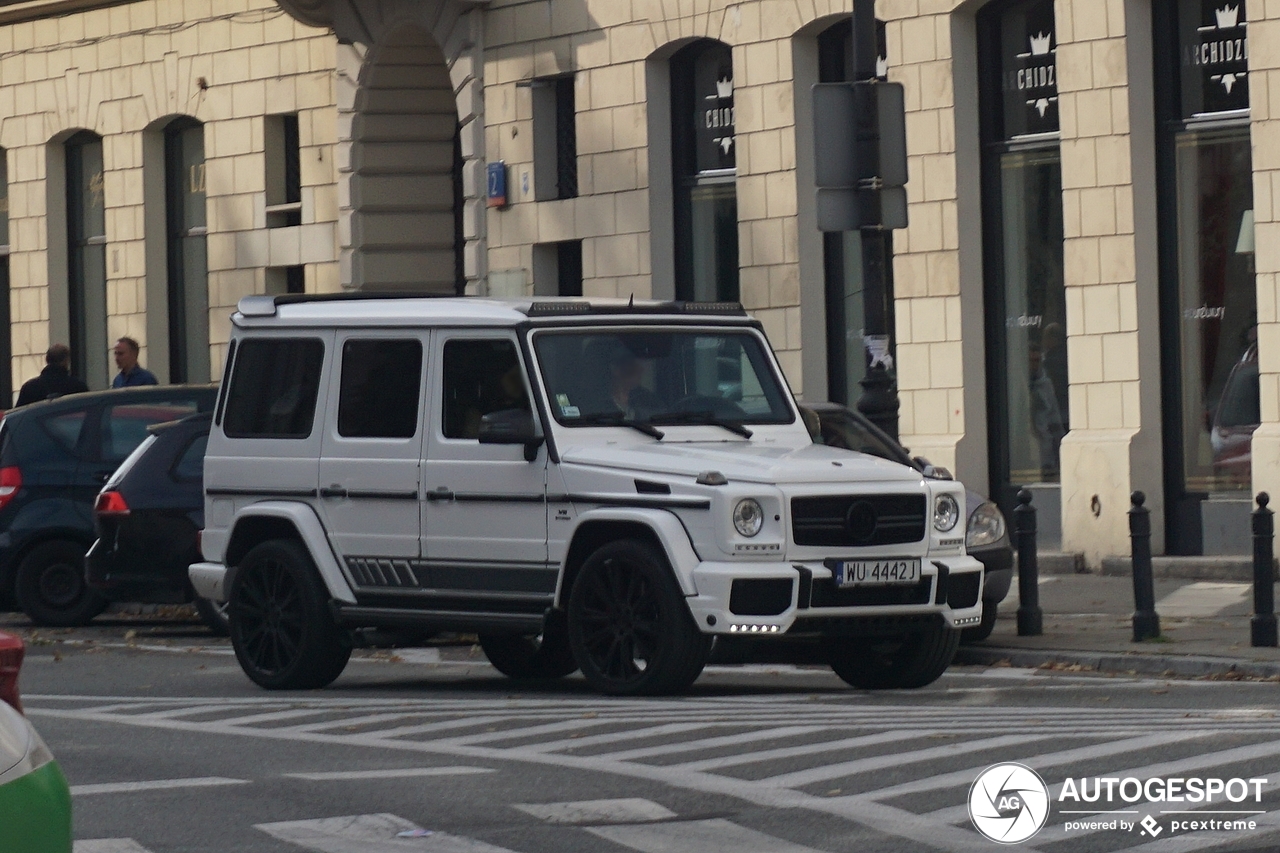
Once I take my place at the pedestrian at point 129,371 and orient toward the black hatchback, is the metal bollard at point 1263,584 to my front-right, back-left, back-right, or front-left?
front-left

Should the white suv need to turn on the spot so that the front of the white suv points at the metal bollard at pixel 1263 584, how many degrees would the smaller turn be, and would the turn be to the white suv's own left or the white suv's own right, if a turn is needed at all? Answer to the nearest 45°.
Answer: approximately 45° to the white suv's own left

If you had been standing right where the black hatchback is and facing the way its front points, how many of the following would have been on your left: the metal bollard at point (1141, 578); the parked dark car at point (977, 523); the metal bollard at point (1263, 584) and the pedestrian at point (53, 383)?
1

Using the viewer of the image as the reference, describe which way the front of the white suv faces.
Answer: facing the viewer and to the right of the viewer

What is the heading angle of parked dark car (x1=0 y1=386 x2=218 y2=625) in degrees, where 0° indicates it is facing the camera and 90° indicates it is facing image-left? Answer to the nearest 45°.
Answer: approximately 270°

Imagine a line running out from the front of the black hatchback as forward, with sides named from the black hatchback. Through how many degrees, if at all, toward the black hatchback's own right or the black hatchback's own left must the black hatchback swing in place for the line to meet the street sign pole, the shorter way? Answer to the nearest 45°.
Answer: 0° — it already faces it

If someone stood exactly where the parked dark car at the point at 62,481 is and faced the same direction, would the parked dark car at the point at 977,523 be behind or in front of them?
in front

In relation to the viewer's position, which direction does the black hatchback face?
facing to the right of the viewer

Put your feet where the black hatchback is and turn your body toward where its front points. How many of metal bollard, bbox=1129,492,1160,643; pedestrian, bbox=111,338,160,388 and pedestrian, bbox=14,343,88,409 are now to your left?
2

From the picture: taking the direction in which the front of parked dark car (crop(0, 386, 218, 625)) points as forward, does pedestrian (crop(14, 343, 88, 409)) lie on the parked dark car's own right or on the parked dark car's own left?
on the parked dark car's own left

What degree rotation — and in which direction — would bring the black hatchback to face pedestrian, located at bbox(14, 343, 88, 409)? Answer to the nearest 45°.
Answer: approximately 90° to its left

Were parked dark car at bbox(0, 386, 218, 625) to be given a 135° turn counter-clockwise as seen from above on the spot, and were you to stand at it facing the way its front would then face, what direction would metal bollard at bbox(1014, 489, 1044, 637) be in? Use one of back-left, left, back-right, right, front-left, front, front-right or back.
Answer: back

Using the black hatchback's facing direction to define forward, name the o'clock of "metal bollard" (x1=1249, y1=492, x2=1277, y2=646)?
The metal bollard is roughly at 1 o'clock from the black hatchback.

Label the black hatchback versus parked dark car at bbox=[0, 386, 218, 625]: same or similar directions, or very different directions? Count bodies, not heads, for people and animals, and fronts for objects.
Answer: same or similar directions

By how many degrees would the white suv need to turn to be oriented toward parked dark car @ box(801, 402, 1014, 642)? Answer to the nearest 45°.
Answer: approximately 90° to its left
